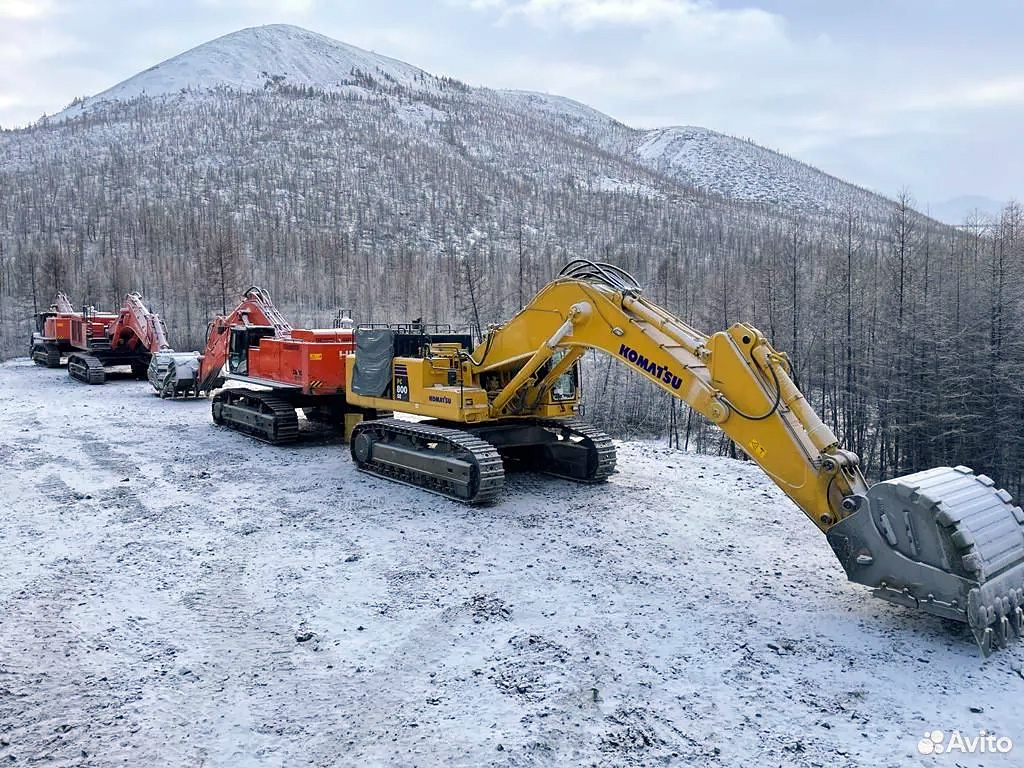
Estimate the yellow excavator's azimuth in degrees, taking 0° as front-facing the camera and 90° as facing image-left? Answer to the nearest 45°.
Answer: approximately 315°

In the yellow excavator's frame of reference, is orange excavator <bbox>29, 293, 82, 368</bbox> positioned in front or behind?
behind

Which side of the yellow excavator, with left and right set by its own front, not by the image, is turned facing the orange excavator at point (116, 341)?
back

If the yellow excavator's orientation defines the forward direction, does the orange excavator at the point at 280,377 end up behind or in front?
behind
